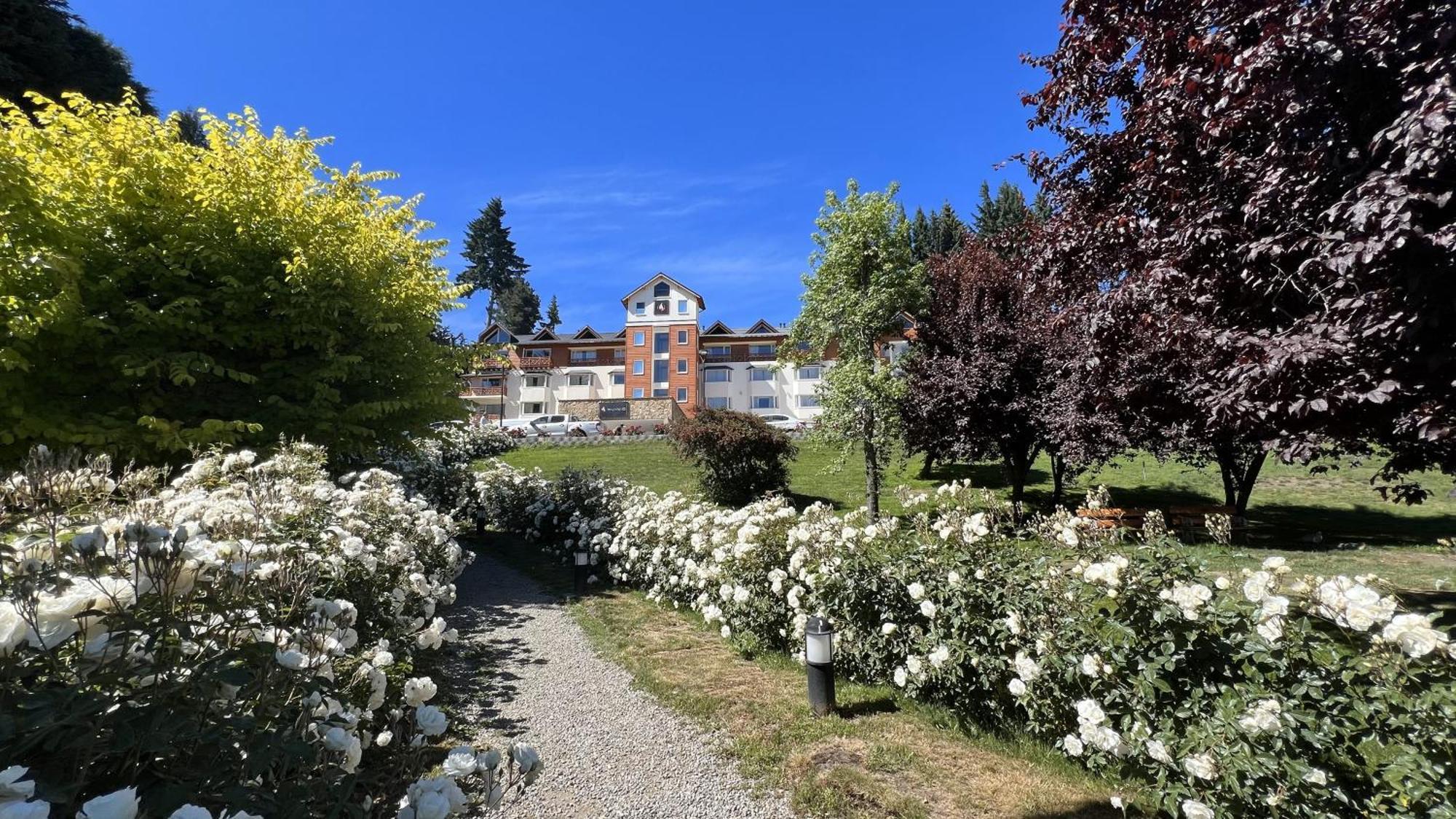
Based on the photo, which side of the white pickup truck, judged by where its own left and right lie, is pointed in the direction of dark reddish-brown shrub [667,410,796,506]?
left

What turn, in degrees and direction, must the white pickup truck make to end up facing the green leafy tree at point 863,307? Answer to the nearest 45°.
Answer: approximately 90° to its left

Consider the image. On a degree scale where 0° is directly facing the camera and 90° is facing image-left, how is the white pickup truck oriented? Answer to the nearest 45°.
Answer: approximately 90°
